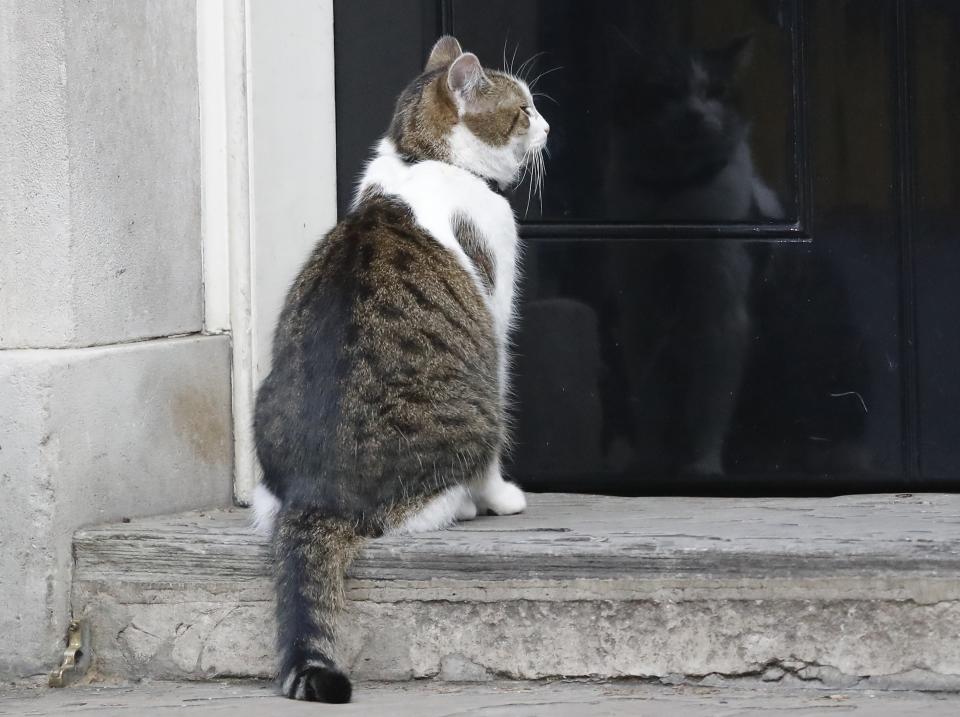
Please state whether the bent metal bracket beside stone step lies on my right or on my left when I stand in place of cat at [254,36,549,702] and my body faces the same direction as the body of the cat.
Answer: on my left

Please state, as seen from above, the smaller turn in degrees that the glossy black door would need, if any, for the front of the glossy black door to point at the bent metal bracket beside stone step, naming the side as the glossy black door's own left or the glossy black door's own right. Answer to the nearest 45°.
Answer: approximately 45° to the glossy black door's own right

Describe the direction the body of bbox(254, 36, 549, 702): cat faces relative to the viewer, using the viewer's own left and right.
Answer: facing away from the viewer and to the right of the viewer

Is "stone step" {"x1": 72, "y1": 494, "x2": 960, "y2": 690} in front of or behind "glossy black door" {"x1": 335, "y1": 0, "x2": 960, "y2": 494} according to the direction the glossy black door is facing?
in front

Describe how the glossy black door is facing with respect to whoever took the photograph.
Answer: facing the viewer

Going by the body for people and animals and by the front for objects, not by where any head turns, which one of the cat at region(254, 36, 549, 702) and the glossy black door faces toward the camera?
the glossy black door

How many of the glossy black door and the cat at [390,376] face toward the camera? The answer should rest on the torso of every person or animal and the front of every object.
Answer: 1

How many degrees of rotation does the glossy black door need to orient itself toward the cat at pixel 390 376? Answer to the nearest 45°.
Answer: approximately 45° to its right
